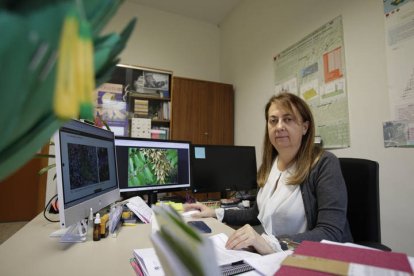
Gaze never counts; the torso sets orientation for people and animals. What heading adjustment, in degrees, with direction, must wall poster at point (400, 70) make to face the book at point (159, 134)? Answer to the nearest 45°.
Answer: approximately 45° to its right

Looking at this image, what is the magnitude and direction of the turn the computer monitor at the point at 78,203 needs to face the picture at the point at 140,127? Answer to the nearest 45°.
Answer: approximately 135° to its left

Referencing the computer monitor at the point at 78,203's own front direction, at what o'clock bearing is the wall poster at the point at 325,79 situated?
The wall poster is roughly at 10 o'clock from the computer monitor.

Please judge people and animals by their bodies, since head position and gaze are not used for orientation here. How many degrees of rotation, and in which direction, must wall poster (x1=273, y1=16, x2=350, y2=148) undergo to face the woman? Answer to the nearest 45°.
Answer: approximately 45° to its left

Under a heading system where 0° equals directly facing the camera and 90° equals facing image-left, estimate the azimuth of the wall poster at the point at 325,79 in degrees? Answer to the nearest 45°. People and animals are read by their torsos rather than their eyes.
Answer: approximately 45°

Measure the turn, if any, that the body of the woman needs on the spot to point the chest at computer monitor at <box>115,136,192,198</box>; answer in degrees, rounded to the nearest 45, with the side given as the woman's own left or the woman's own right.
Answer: approximately 45° to the woman's own right

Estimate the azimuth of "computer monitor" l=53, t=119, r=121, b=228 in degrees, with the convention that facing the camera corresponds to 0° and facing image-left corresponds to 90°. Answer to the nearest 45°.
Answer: approximately 315°
